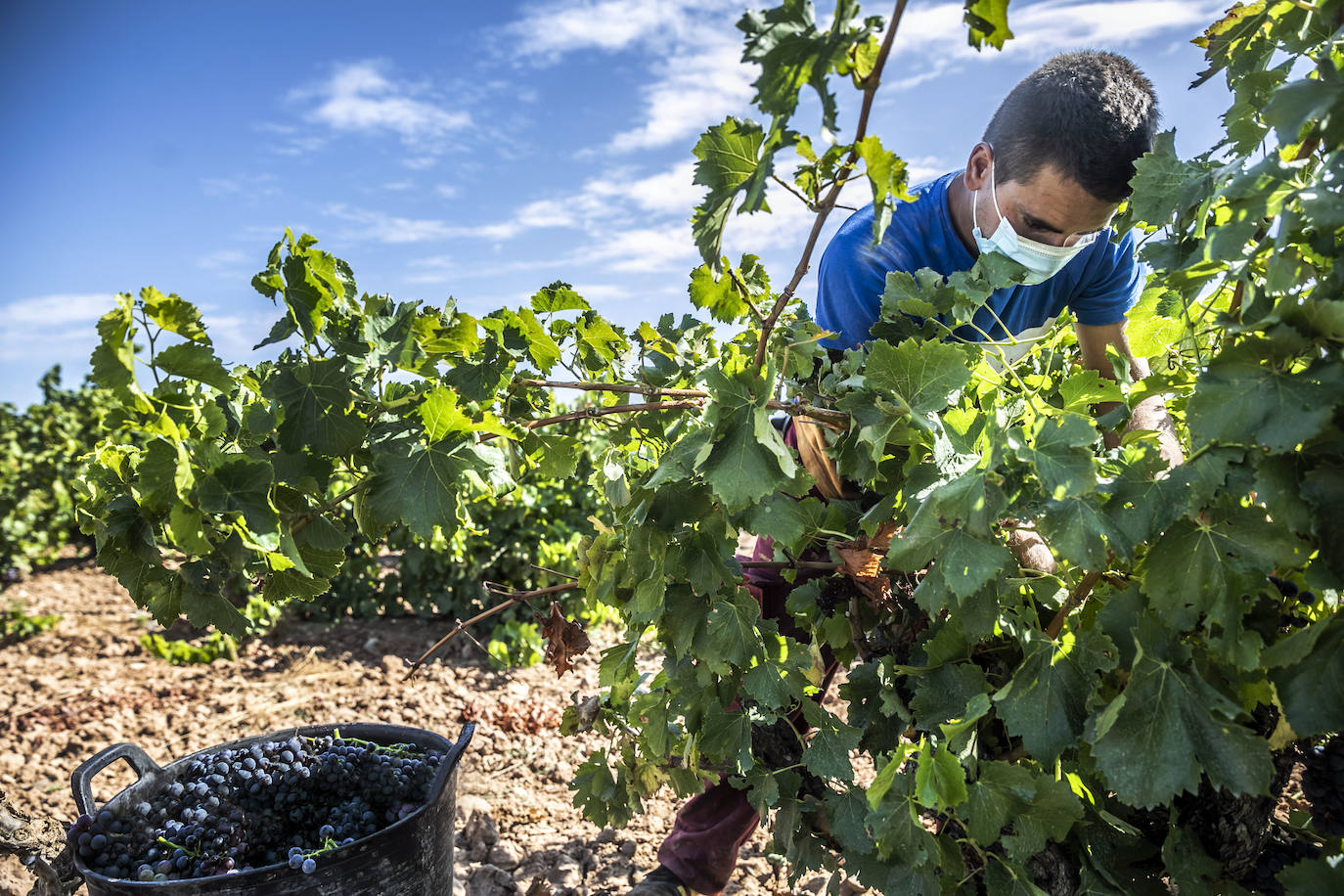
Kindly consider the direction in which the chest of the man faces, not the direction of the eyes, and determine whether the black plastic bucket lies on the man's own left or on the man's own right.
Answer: on the man's own right

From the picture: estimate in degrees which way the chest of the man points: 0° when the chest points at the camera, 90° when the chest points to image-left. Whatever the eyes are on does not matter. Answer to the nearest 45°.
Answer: approximately 315°

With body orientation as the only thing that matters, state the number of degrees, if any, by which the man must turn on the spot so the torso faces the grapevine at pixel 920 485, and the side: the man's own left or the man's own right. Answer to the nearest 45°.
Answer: approximately 45° to the man's own right
